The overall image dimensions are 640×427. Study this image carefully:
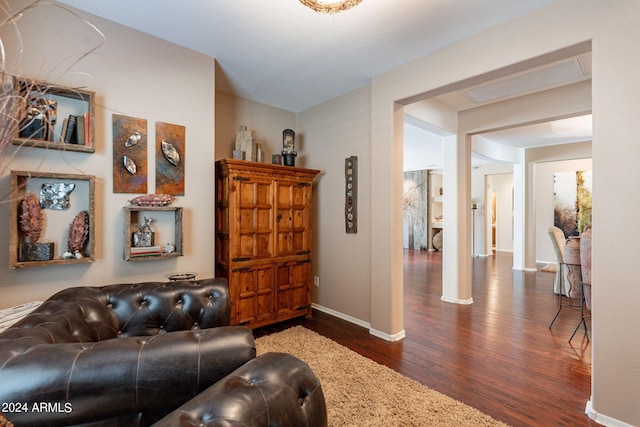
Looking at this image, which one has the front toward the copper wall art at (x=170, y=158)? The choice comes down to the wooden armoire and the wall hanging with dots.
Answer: the wall hanging with dots

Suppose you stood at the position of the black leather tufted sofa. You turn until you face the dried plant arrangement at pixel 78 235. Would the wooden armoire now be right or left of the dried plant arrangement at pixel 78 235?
right

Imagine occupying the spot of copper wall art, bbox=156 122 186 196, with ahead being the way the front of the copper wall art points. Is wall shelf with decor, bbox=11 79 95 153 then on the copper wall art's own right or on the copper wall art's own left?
on the copper wall art's own right

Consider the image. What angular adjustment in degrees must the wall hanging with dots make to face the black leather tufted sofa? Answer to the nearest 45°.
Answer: approximately 45° to its left

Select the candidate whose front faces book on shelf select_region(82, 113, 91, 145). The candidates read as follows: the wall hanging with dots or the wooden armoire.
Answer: the wall hanging with dots

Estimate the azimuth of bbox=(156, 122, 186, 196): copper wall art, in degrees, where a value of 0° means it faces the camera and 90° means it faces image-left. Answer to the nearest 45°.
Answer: approximately 315°

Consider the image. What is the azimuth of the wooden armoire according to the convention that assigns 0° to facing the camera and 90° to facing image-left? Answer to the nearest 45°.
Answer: approximately 315°

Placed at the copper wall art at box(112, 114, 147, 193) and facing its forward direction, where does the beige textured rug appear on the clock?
The beige textured rug is roughly at 12 o'clock from the copper wall art.

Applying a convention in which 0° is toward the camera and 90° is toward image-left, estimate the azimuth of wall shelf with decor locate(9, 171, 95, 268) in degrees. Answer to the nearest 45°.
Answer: approximately 315°
